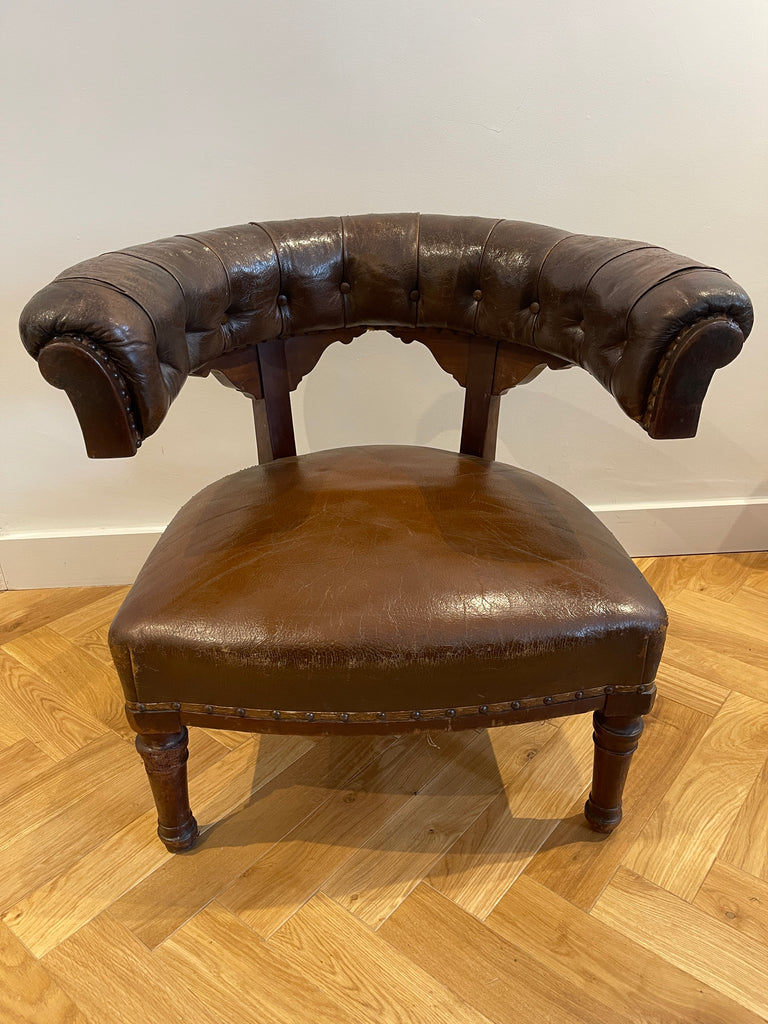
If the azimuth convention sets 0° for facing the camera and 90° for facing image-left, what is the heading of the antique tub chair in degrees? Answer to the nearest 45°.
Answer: approximately 0°
